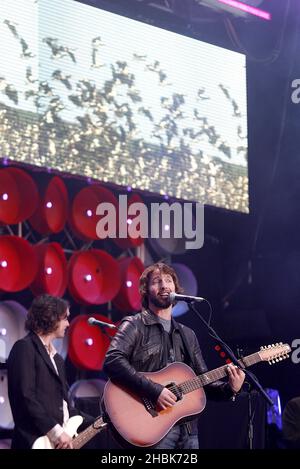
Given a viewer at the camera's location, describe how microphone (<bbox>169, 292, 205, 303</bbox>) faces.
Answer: facing to the left of the viewer

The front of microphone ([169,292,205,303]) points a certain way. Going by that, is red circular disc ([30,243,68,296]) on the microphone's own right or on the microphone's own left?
on the microphone's own right

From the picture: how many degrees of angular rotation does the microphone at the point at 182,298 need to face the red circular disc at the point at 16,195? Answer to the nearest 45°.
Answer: approximately 45° to its right

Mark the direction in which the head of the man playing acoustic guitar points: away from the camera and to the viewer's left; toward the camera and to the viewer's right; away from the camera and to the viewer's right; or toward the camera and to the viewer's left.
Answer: toward the camera and to the viewer's right

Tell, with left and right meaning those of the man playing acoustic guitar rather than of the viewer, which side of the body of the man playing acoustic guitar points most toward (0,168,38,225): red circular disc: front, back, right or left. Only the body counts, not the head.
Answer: back

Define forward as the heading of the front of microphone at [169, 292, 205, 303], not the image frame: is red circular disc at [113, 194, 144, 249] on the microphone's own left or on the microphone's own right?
on the microphone's own right

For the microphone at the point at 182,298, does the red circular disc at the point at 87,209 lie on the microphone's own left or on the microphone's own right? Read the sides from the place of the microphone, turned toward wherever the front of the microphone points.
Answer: on the microphone's own right

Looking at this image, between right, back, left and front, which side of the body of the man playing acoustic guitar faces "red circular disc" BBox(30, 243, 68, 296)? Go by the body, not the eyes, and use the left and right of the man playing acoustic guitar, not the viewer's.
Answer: back

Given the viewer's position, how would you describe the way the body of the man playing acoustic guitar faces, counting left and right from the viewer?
facing the viewer and to the right of the viewer

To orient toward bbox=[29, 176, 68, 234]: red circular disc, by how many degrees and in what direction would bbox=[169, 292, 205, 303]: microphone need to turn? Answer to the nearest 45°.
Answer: approximately 45° to its right

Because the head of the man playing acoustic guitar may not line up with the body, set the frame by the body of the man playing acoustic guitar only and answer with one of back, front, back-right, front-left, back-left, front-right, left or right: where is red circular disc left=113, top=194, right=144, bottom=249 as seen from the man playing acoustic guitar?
back-left
